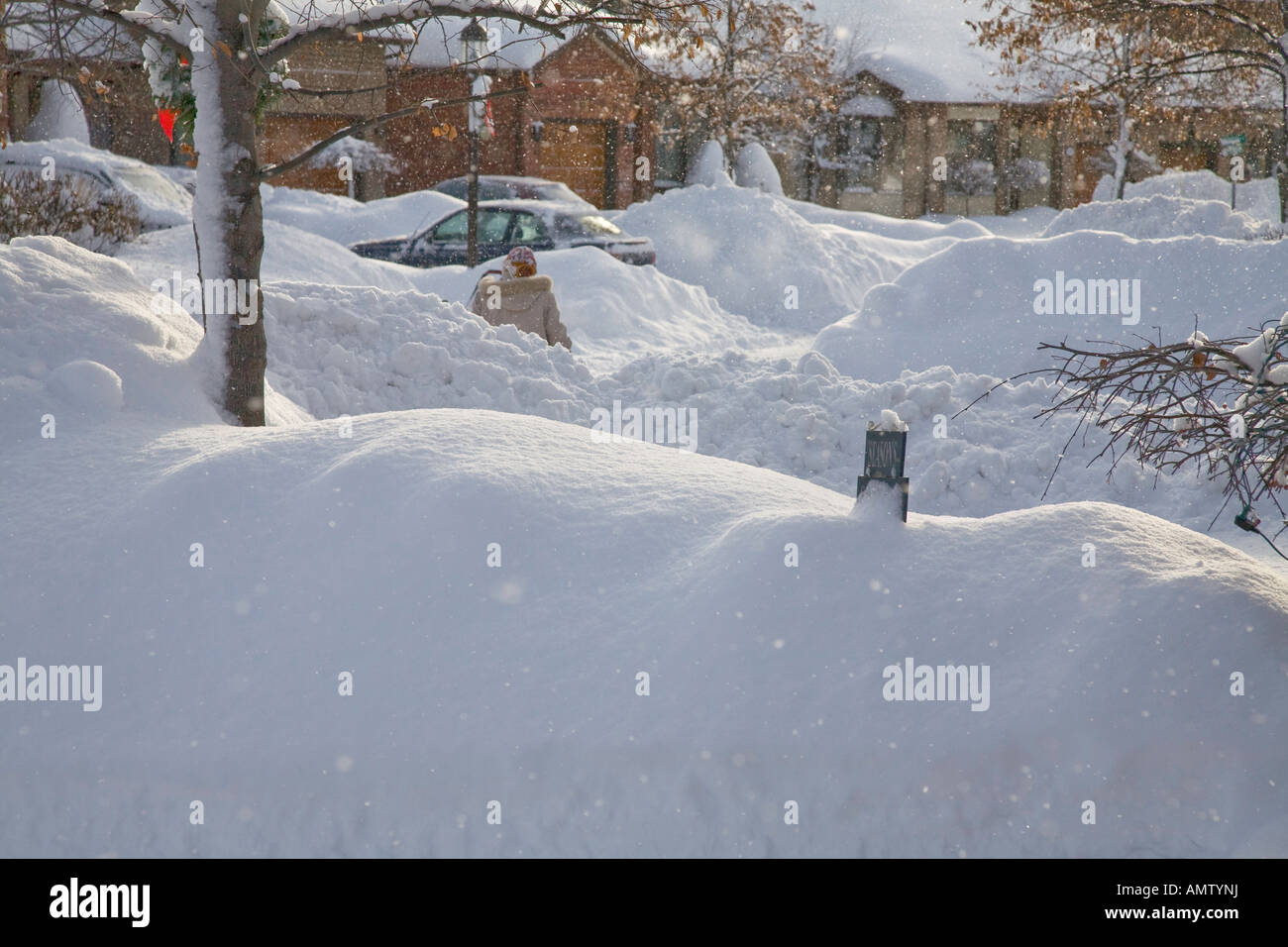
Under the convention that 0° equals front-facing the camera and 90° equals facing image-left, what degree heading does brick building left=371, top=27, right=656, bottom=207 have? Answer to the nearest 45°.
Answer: approximately 0°

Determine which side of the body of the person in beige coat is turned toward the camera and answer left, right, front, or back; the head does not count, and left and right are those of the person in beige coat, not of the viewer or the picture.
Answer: back

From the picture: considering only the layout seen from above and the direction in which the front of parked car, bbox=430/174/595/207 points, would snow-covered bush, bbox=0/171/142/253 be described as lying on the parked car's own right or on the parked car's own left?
on the parked car's own right

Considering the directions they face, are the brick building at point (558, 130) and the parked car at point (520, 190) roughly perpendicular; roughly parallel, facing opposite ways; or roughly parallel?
roughly perpendicular

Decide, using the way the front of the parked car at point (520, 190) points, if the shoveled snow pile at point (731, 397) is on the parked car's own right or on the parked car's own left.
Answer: on the parked car's own right

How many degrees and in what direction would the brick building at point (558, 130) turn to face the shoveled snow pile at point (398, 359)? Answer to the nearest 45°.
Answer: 0° — it already faces it

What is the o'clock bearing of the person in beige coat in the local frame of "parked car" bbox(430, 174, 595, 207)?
The person in beige coat is roughly at 3 o'clock from the parked car.

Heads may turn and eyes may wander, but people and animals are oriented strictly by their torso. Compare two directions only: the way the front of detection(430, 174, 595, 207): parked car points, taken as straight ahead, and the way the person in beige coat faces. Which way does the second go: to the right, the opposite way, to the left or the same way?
to the left

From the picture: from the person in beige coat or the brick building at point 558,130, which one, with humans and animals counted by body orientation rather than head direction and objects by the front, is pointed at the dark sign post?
the brick building

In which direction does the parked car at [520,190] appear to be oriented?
to the viewer's right

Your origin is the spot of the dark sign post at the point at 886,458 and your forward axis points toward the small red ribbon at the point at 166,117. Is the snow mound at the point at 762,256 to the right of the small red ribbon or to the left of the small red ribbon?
right

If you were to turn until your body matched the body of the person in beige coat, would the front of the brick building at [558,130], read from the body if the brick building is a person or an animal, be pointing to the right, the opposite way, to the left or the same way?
the opposite way
